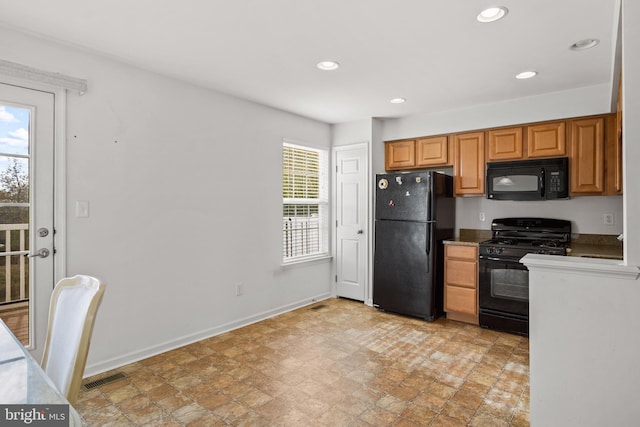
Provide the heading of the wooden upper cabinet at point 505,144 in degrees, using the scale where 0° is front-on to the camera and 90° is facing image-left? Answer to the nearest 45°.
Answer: approximately 0°

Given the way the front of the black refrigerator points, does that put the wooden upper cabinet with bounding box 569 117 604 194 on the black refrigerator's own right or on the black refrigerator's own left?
on the black refrigerator's own left

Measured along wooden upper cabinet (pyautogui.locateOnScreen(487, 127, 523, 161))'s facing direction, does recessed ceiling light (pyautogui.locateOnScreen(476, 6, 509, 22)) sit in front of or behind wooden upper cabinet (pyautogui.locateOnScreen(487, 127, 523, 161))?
in front

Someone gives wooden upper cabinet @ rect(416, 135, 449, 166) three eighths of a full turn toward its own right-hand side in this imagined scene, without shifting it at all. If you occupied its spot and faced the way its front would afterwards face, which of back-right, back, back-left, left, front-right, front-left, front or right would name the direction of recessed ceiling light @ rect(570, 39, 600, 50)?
back

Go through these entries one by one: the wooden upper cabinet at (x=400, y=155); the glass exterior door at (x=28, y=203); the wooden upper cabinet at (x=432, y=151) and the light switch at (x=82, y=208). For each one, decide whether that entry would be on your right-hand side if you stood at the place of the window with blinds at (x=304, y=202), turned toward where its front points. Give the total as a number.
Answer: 2

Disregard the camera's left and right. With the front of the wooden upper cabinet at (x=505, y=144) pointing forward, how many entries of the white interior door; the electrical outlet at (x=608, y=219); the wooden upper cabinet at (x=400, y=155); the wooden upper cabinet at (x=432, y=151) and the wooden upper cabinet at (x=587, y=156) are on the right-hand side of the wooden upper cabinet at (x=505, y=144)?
3

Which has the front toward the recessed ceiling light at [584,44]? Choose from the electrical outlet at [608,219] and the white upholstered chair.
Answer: the electrical outlet

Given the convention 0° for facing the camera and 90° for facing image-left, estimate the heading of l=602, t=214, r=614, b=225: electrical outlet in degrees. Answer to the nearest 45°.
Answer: approximately 0°

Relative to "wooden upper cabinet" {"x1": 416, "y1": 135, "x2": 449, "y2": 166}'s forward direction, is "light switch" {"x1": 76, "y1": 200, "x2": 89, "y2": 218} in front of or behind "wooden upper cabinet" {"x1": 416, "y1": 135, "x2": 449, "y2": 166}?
in front
